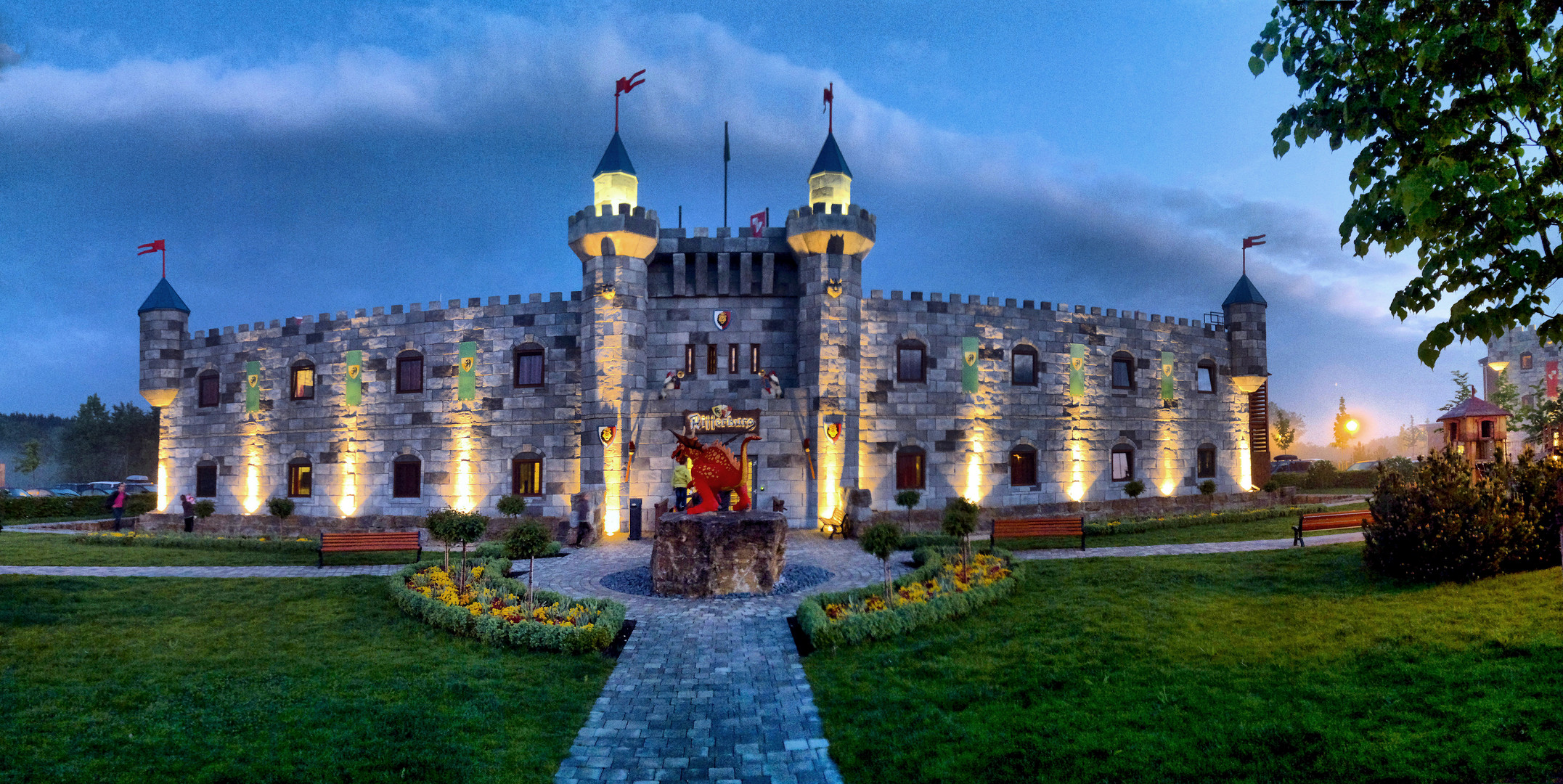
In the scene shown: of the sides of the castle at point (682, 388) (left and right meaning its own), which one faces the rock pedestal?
front

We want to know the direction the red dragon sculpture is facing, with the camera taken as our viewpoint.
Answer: facing to the left of the viewer

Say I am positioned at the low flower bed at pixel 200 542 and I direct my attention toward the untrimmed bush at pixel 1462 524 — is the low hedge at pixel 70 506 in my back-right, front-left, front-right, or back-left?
back-left

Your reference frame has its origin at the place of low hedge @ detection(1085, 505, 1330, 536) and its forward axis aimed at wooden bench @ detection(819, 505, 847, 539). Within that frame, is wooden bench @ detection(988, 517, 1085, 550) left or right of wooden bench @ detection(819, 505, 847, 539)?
left

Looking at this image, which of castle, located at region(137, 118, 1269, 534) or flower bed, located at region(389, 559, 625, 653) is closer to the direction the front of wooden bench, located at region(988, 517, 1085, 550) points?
the flower bed

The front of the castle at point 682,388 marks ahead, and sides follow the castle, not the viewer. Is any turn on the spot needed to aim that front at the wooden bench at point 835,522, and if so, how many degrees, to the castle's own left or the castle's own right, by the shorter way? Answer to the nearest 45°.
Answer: approximately 45° to the castle's own left

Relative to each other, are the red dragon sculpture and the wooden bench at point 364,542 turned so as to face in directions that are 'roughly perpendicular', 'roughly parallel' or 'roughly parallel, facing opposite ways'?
roughly perpendicular

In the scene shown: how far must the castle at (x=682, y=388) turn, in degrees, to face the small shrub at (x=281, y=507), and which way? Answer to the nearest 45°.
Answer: approximately 90° to its right

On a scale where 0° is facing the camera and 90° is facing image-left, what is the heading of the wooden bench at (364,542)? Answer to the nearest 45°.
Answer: approximately 0°
